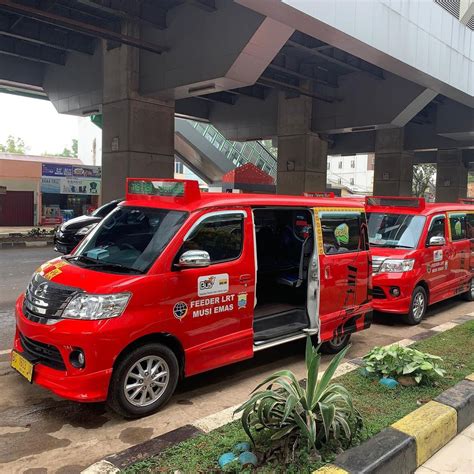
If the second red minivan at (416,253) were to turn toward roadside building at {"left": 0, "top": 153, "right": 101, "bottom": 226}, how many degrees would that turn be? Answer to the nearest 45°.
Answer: approximately 90° to its right

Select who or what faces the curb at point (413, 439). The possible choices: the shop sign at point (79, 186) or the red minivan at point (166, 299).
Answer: the shop sign

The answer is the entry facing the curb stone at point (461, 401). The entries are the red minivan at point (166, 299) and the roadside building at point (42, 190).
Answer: the roadside building

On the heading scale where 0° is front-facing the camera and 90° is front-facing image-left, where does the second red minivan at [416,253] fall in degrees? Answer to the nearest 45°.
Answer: approximately 45°

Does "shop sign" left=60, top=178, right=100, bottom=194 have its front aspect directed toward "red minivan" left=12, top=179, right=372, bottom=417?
yes

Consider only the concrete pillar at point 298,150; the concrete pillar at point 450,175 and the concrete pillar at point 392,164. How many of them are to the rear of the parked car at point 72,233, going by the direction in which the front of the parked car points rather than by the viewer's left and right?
3
